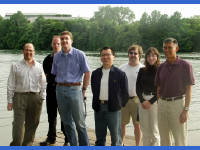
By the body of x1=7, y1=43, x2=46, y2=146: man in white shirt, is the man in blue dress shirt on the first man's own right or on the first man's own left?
on the first man's own left

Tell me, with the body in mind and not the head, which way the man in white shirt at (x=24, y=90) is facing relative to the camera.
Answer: toward the camera

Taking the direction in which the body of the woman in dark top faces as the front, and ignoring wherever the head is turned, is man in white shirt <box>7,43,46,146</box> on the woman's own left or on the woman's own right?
on the woman's own right

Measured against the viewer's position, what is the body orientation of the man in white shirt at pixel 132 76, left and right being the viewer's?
facing the viewer

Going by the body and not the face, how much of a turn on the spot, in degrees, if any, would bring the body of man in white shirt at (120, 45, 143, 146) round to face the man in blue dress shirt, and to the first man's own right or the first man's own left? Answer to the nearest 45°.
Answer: approximately 45° to the first man's own right

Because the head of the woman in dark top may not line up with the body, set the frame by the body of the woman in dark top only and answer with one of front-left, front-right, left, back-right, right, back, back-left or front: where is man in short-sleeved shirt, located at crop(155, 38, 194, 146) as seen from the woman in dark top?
front-left

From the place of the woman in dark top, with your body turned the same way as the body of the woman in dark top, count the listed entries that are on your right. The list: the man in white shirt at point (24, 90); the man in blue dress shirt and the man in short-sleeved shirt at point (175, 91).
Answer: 2

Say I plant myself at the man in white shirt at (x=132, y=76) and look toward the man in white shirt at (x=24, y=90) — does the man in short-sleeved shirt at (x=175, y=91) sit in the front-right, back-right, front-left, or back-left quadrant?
back-left
